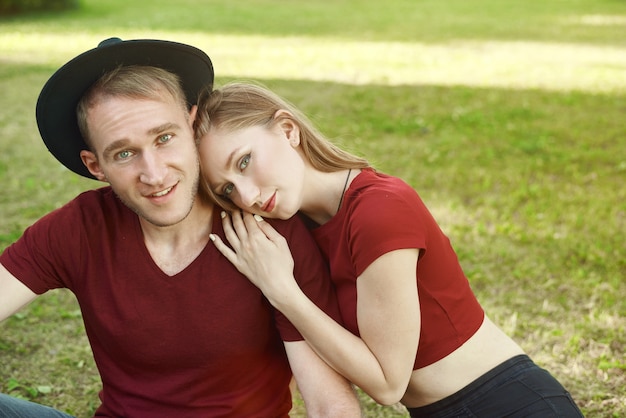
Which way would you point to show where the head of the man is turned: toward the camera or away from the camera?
toward the camera

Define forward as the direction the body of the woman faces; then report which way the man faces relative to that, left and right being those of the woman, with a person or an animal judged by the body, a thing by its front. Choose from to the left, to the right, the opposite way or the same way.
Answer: to the left

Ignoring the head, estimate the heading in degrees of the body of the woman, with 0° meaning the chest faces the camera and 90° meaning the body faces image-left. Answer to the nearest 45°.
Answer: approximately 90°

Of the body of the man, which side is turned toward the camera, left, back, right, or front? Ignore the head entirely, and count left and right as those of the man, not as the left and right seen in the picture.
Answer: front
